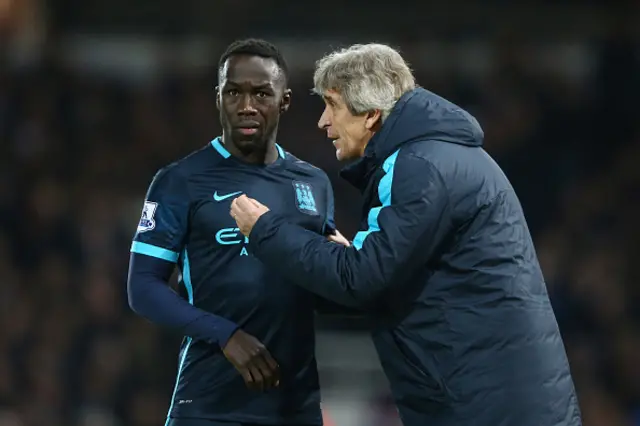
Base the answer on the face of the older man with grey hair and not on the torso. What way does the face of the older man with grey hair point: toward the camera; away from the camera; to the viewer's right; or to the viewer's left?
to the viewer's left

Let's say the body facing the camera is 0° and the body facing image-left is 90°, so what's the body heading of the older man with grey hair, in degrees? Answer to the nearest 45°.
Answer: approximately 90°

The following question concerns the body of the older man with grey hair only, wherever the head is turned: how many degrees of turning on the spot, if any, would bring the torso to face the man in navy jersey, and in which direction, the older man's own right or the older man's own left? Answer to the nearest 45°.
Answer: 0° — they already face them
